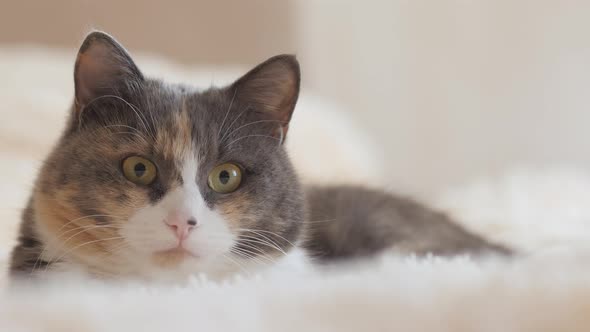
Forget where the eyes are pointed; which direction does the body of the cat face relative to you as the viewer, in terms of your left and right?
facing the viewer and to the left of the viewer
